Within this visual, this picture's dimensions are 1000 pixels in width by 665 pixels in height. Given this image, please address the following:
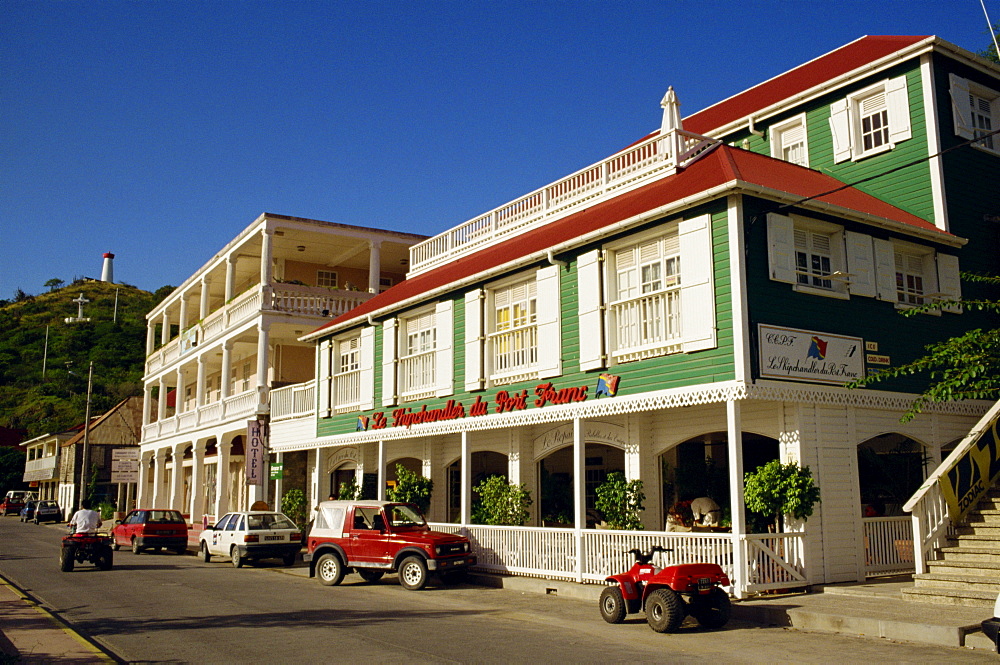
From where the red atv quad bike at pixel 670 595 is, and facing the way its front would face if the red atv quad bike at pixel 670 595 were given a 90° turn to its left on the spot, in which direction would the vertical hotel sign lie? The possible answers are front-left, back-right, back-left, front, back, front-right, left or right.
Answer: right

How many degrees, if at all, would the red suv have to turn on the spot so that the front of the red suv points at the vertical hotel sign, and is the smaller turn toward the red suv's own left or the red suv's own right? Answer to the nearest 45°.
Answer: approximately 135° to the red suv's own left

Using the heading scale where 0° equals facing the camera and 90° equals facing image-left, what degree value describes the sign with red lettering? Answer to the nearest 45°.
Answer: approximately 45°

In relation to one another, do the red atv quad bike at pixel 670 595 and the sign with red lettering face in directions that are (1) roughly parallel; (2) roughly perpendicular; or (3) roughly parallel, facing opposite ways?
roughly perpendicular

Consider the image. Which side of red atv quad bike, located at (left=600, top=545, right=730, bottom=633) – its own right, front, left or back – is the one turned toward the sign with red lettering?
front

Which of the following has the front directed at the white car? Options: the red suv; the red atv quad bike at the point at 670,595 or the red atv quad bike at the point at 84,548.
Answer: the red atv quad bike at the point at 670,595

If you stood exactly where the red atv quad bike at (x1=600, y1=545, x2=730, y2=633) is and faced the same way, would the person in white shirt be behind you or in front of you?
in front

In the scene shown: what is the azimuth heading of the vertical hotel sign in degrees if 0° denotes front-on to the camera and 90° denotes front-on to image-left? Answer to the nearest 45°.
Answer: approximately 0°
